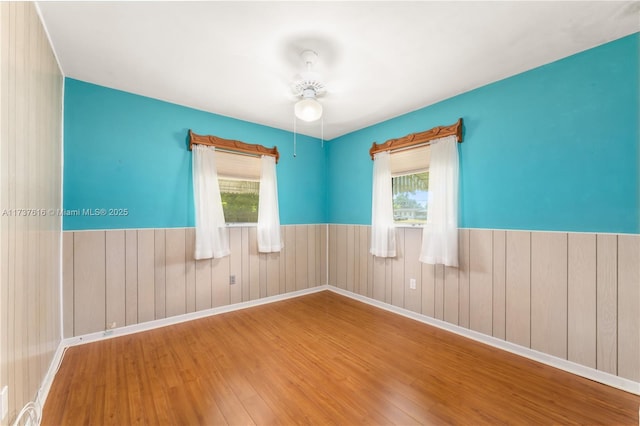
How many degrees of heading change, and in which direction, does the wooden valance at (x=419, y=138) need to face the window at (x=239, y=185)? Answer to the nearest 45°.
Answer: approximately 45° to its right

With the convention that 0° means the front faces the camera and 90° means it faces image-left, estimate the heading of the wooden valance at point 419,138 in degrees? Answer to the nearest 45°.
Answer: approximately 45°

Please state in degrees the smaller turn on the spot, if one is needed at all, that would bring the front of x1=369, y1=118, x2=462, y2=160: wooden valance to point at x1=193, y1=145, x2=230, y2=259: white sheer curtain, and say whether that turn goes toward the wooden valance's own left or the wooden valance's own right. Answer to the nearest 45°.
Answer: approximately 45° to the wooden valance's own right
